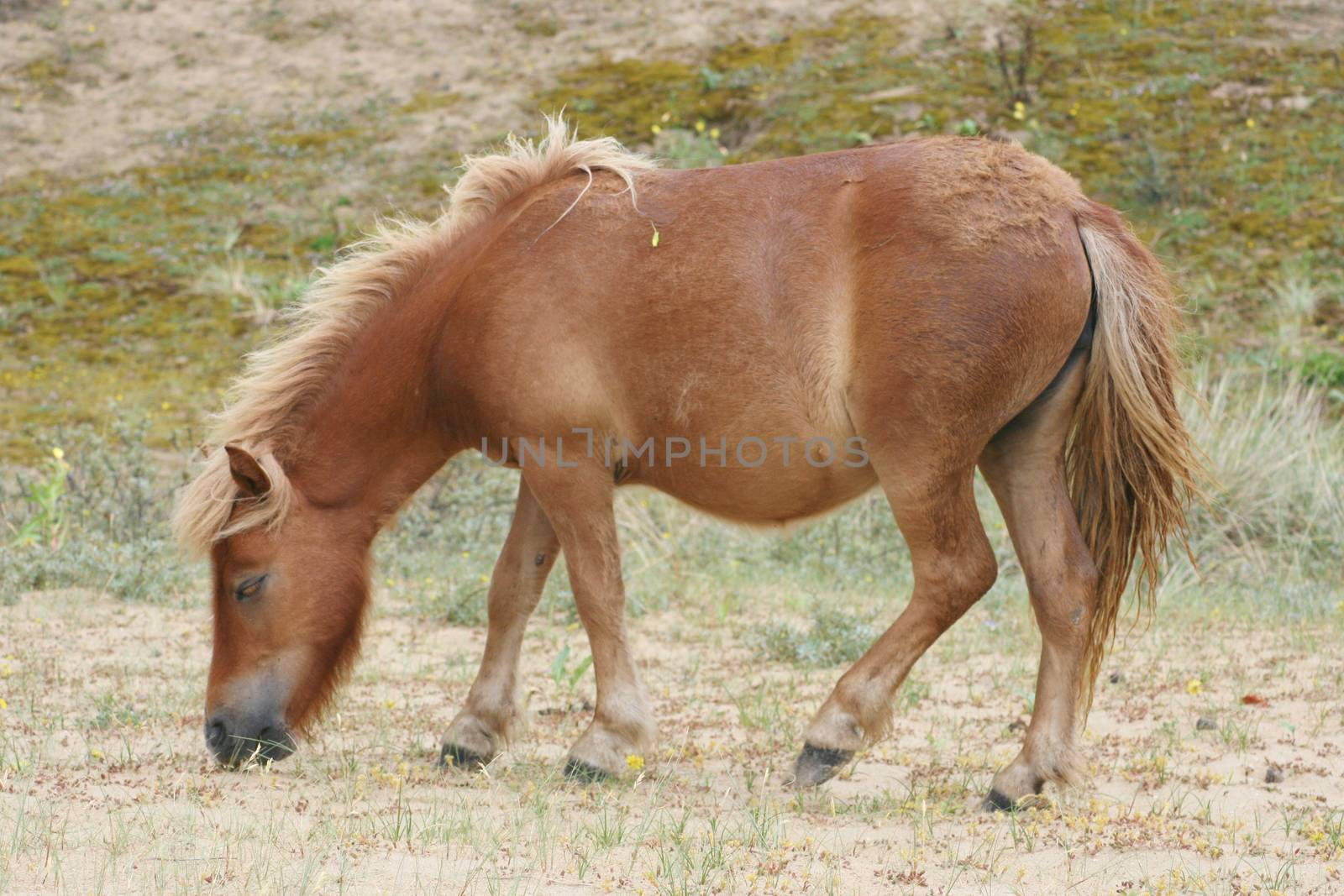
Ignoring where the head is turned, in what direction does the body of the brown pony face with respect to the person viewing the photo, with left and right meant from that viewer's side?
facing to the left of the viewer
